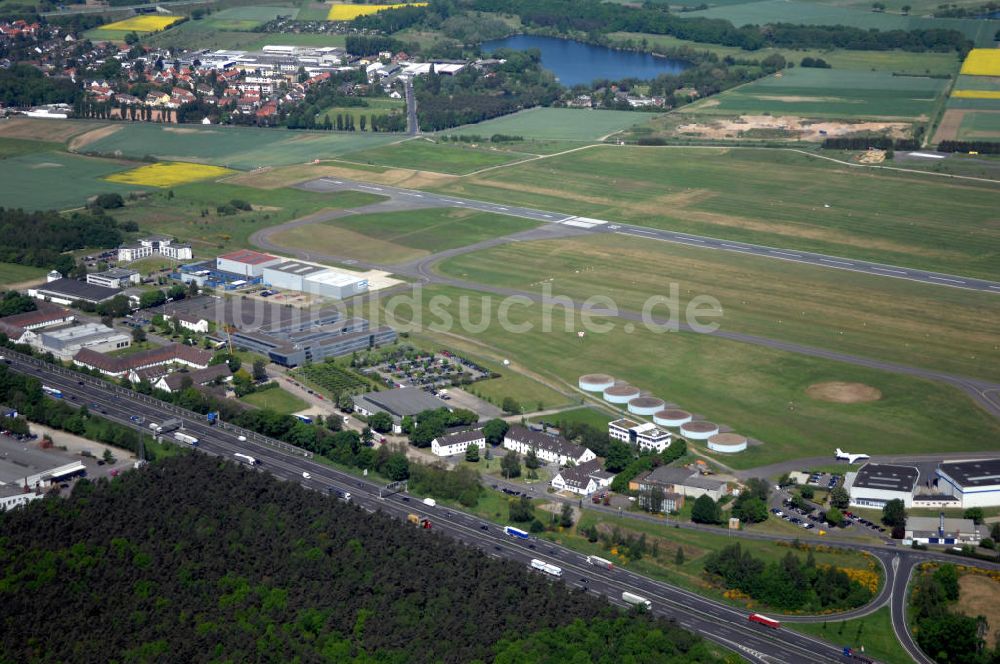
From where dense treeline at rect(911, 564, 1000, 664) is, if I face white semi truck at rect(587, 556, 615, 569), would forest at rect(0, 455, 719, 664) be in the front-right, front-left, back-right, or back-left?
front-left

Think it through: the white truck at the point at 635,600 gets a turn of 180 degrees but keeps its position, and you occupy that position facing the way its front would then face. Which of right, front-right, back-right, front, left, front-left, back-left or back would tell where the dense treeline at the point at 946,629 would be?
back-right

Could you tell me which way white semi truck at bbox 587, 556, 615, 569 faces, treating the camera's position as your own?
facing away from the viewer and to the left of the viewer

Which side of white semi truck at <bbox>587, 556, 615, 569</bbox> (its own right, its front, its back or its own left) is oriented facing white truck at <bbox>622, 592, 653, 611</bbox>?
back

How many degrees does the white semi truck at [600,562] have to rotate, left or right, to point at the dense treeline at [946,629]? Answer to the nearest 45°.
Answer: approximately 135° to its right

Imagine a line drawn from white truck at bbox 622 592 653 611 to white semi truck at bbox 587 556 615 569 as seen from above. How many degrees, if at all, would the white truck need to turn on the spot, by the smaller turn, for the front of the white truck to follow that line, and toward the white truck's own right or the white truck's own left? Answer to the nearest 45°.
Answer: approximately 180°

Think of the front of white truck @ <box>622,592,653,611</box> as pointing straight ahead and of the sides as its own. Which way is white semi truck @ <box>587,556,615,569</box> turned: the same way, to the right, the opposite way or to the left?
the opposite way

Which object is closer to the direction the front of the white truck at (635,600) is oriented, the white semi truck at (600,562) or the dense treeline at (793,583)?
the dense treeline

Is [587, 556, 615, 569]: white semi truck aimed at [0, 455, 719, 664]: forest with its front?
no

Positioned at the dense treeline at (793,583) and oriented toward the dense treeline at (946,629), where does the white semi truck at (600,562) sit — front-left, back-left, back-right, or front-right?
back-right

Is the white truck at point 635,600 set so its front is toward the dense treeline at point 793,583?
no

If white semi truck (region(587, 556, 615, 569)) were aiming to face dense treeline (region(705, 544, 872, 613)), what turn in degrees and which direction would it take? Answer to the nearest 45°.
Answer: approximately 135° to its right

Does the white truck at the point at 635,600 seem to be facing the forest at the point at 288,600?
no
